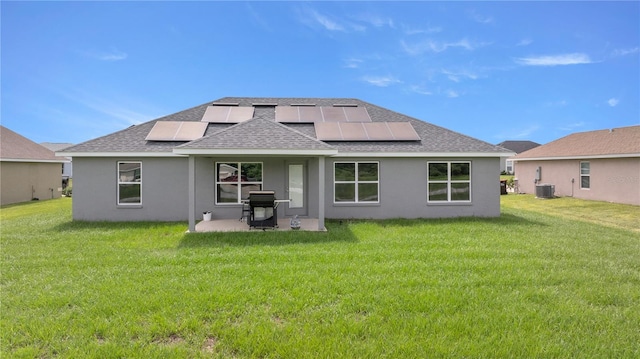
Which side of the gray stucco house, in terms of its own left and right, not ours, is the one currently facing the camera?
back

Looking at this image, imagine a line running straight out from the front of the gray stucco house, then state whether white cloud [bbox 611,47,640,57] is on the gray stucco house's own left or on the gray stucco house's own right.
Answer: on the gray stucco house's own right

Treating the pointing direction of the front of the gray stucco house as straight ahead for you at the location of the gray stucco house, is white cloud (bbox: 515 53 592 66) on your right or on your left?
on your right

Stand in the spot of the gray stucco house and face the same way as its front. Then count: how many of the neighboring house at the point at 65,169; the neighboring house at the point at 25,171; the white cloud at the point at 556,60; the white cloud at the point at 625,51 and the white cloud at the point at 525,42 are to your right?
3

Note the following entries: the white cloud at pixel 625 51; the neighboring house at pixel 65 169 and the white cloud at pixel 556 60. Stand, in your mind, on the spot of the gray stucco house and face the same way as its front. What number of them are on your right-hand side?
2

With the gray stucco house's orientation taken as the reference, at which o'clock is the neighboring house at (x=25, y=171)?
The neighboring house is roughly at 10 o'clock from the gray stucco house.

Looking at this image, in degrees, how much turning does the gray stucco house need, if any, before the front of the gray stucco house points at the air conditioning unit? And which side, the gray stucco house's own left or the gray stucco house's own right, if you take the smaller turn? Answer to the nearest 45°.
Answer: approximately 45° to the gray stucco house's own right

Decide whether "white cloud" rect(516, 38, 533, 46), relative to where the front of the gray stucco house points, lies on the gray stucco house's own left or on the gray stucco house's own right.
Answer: on the gray stucco house's own right

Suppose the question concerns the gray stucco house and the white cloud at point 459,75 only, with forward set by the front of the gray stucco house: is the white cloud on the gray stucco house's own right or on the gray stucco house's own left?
on the gray stucco house's own right
